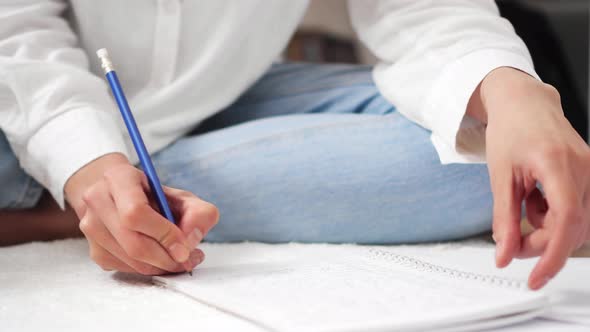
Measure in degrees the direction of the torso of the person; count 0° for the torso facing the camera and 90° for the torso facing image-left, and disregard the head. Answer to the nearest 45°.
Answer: approximately 0°
